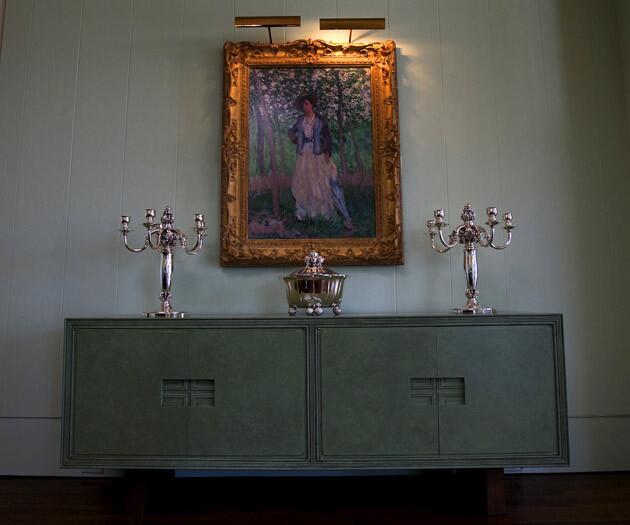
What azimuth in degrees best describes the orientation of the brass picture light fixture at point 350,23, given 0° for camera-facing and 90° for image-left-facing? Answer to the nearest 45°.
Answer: approximately 0°

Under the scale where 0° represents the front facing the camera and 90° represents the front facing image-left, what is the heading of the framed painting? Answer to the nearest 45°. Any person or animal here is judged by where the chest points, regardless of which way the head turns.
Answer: approximately 0°
